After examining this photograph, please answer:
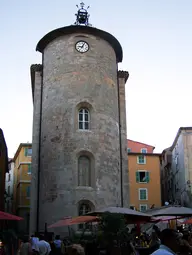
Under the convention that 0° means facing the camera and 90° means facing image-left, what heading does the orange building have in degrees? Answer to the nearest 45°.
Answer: approximately 0°

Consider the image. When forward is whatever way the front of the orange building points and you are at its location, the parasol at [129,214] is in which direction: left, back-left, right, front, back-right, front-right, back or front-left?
front

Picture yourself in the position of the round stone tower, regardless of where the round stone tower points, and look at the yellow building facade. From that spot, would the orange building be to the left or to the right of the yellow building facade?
right

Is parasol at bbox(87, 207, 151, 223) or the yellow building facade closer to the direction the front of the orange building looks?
the parasol

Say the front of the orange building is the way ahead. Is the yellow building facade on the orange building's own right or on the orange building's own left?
on the orange building's own right

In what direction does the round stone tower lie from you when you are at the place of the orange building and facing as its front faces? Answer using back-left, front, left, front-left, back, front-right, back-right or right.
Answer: front

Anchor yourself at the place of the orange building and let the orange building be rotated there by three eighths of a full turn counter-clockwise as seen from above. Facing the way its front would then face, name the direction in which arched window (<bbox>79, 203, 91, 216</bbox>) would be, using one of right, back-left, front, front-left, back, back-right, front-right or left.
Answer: back-right
